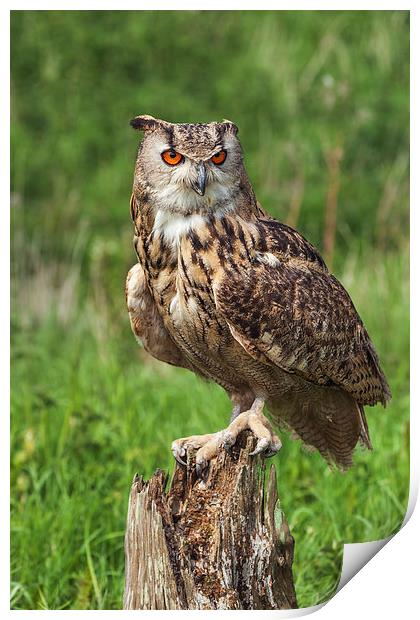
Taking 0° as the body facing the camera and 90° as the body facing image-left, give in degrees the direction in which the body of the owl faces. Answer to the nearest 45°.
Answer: approximately 45°
